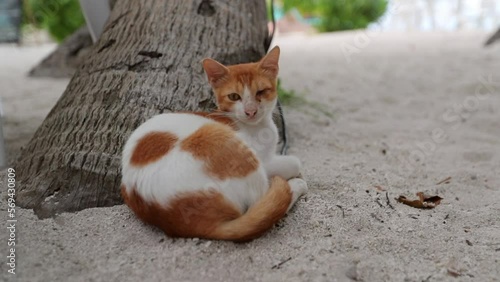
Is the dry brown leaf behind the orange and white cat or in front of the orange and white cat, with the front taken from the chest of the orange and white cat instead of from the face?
in front

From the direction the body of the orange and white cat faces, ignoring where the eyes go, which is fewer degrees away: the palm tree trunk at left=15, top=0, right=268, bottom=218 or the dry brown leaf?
the dry brown leaf

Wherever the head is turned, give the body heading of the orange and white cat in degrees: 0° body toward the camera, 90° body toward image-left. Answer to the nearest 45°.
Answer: approximately 270°

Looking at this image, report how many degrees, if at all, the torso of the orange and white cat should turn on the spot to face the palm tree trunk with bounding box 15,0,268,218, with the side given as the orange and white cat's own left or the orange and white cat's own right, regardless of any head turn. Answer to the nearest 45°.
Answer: approximately 135° to the orange and white cat's own left
